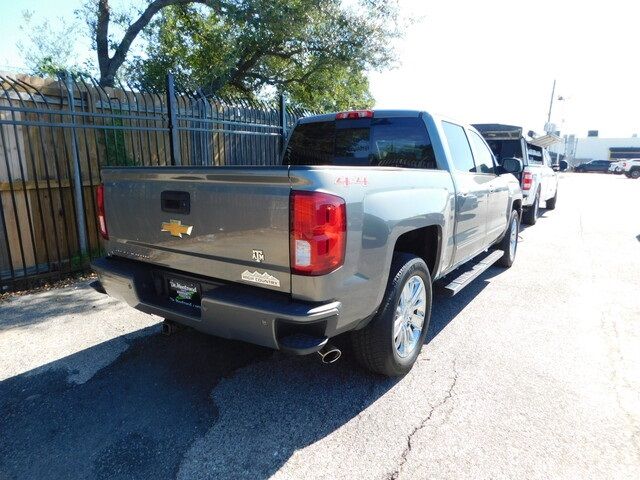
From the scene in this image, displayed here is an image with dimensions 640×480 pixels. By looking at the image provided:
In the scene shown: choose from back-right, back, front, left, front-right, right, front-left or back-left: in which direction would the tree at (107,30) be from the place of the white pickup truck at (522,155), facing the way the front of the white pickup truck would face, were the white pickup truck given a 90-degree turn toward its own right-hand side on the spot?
back-right

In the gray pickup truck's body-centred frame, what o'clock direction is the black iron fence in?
The black iron fence is roughly at 9 o'clock from the gray pickup truck.

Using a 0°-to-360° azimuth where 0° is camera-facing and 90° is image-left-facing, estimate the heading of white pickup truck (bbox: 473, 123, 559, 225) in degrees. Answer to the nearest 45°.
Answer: approximately 225°

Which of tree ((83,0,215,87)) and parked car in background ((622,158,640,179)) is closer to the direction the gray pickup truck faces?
the parked car in background

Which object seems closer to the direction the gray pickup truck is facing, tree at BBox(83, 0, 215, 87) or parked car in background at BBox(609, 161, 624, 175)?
the parked car in background

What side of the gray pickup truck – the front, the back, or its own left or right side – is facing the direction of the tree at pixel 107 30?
left

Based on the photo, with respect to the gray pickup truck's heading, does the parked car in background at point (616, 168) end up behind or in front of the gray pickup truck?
in front

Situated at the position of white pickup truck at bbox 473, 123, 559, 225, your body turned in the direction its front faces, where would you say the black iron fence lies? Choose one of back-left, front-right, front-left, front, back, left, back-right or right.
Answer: back

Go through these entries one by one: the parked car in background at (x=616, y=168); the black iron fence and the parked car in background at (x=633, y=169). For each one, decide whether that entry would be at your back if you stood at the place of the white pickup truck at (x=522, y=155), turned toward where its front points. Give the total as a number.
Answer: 1

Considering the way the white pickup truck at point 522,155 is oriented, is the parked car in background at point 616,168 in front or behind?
in front

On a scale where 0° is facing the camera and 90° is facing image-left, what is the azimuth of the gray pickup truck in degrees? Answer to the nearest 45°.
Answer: approximately 225°
